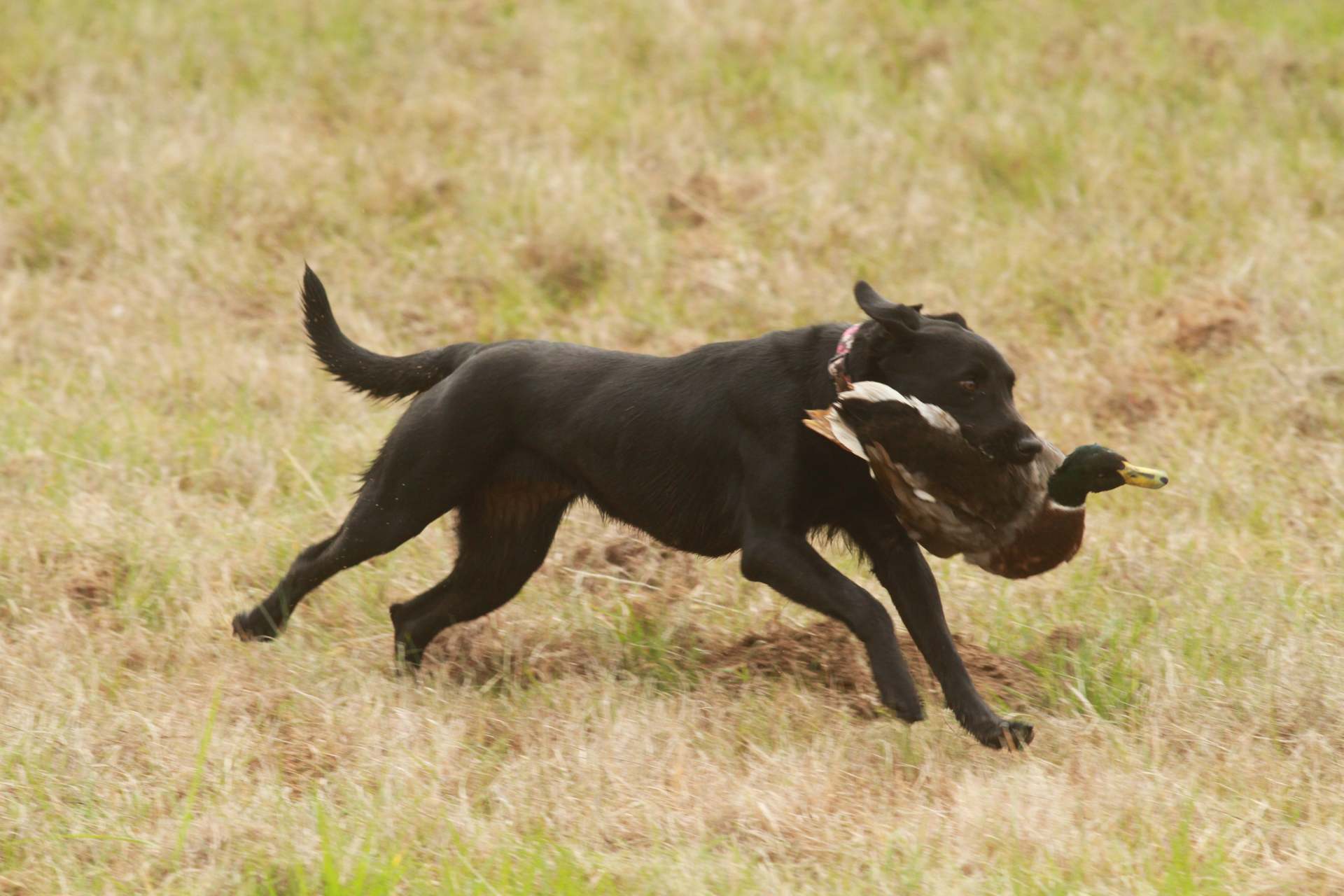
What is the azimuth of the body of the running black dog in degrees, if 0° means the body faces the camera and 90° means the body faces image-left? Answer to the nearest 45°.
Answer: approximately 270°
